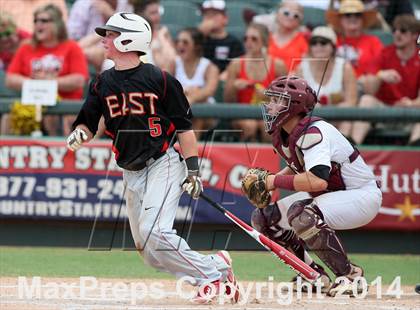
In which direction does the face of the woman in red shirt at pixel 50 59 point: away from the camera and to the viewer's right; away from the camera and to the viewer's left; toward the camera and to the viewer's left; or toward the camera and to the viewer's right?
toward the camera and to the viewer's left

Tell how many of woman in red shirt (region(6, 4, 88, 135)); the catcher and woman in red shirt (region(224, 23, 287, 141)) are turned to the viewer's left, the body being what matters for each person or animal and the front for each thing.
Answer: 1

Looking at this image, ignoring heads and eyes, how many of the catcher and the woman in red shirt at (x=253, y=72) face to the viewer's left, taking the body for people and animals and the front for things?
1

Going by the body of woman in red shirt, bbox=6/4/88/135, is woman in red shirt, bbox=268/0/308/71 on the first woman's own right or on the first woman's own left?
on the first woman's own left

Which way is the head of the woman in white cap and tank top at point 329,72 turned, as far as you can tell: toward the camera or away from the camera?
toward the camera

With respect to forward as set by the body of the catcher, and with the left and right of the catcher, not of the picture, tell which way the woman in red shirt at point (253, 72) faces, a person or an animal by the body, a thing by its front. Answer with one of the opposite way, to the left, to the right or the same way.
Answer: to the left

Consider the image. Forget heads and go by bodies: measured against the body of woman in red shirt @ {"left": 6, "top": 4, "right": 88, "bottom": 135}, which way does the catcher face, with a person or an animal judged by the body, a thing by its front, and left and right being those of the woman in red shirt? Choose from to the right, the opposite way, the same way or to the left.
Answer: to the right

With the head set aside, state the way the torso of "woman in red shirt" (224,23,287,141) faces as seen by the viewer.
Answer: toward the camera

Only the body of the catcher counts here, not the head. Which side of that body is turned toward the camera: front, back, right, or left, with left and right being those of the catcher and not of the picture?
left

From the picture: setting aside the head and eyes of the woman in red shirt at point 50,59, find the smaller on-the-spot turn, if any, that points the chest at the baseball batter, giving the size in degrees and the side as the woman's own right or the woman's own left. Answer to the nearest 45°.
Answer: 0° — they already face them

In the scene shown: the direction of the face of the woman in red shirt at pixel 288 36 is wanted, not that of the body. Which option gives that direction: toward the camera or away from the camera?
toward the camera

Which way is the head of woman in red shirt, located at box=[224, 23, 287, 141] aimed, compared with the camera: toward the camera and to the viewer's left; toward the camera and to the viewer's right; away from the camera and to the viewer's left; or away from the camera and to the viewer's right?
toward the camera and to the viewer's left

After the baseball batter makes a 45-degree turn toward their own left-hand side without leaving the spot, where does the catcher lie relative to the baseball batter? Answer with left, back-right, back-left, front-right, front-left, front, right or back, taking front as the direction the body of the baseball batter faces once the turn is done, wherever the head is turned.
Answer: left

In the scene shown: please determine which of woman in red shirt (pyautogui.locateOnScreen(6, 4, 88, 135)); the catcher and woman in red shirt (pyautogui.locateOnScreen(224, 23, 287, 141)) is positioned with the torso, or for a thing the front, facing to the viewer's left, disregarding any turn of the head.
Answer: the catcher

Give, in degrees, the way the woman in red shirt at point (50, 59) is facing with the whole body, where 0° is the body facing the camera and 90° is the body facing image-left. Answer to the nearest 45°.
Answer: approximately 0°

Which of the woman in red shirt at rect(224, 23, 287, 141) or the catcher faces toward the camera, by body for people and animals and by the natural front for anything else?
the woman in red shirt
